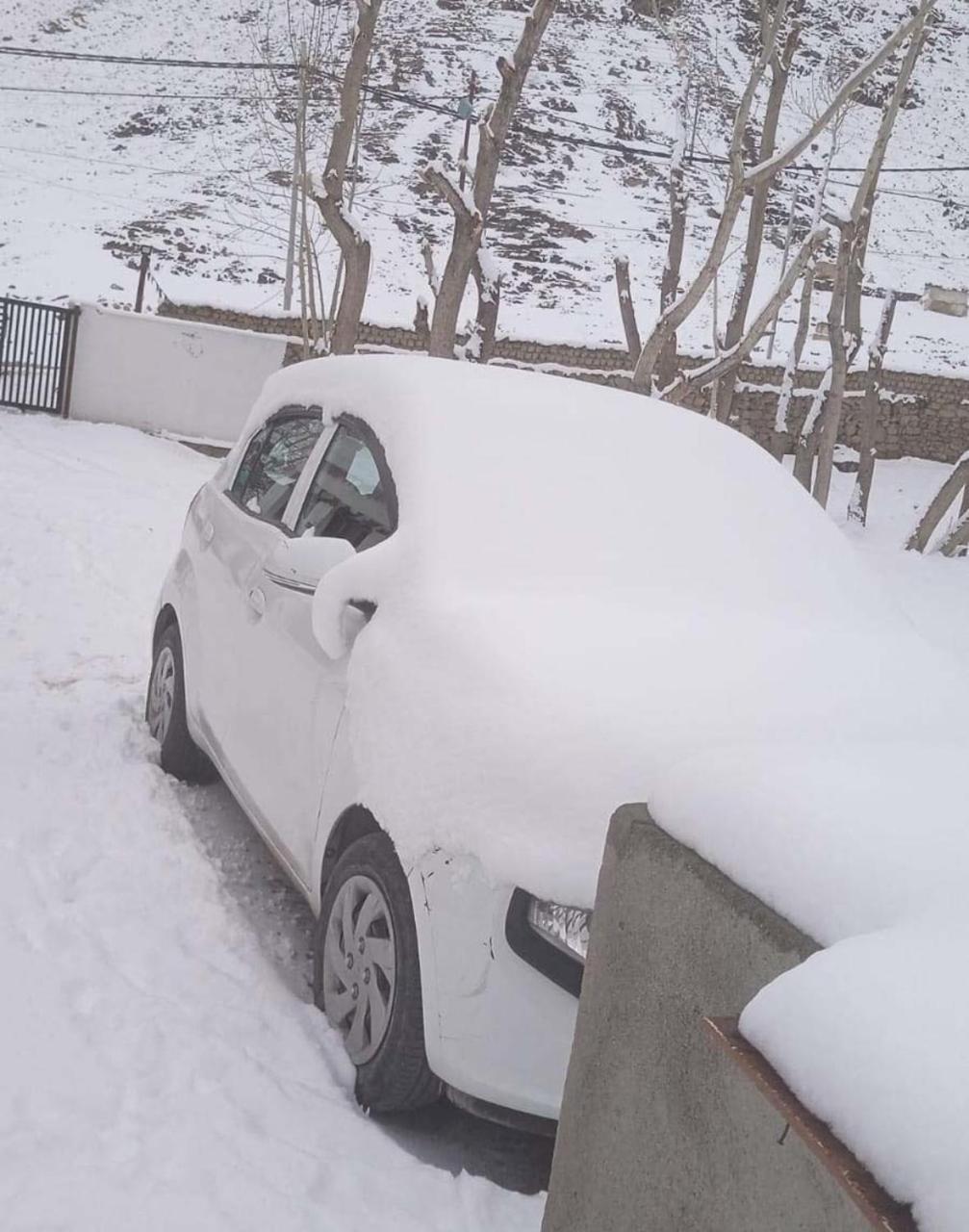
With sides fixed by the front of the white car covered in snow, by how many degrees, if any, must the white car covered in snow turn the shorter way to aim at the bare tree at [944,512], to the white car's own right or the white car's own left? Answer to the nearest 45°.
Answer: approximately 135° to the white car's own left

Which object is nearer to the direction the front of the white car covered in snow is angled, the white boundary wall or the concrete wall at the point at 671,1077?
the concrete wall

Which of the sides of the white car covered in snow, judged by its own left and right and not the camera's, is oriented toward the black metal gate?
back

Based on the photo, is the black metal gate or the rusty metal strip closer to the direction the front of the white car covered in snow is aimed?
the rusty metal strip

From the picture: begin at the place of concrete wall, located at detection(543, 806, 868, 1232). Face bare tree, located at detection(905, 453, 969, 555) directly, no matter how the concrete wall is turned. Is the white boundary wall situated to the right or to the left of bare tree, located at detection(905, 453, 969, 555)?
left

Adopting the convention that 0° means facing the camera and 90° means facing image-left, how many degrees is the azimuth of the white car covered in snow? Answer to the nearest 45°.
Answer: approximately 315°

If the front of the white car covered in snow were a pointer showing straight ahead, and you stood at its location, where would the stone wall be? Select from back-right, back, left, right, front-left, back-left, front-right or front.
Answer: back-left
